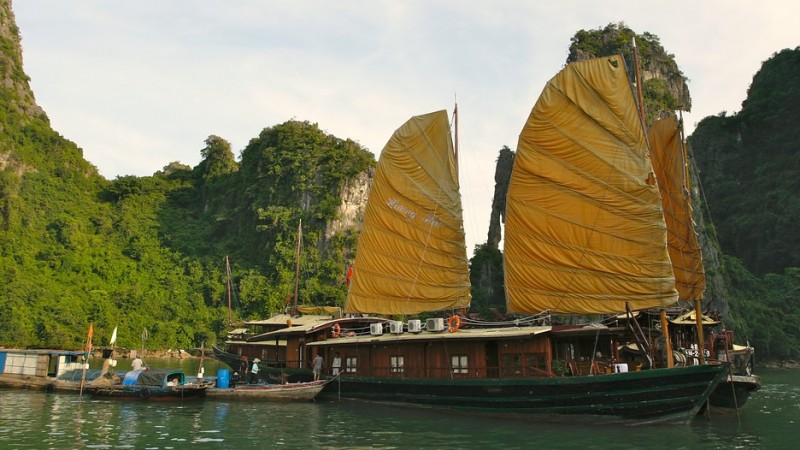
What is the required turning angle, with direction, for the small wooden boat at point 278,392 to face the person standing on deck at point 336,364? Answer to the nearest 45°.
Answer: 0° — it already faces them

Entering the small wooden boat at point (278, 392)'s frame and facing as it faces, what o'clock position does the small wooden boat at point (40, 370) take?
the small wooden boat at point (40, 370) is roughly at 7 o'clock from the small wooden boat at point (278, 392).

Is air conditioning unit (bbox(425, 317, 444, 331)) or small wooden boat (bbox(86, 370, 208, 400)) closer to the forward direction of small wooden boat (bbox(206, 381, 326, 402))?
the air conditioning unit

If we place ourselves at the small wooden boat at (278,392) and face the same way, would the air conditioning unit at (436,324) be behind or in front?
in front

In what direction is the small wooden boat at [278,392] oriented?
to the viewer's right
